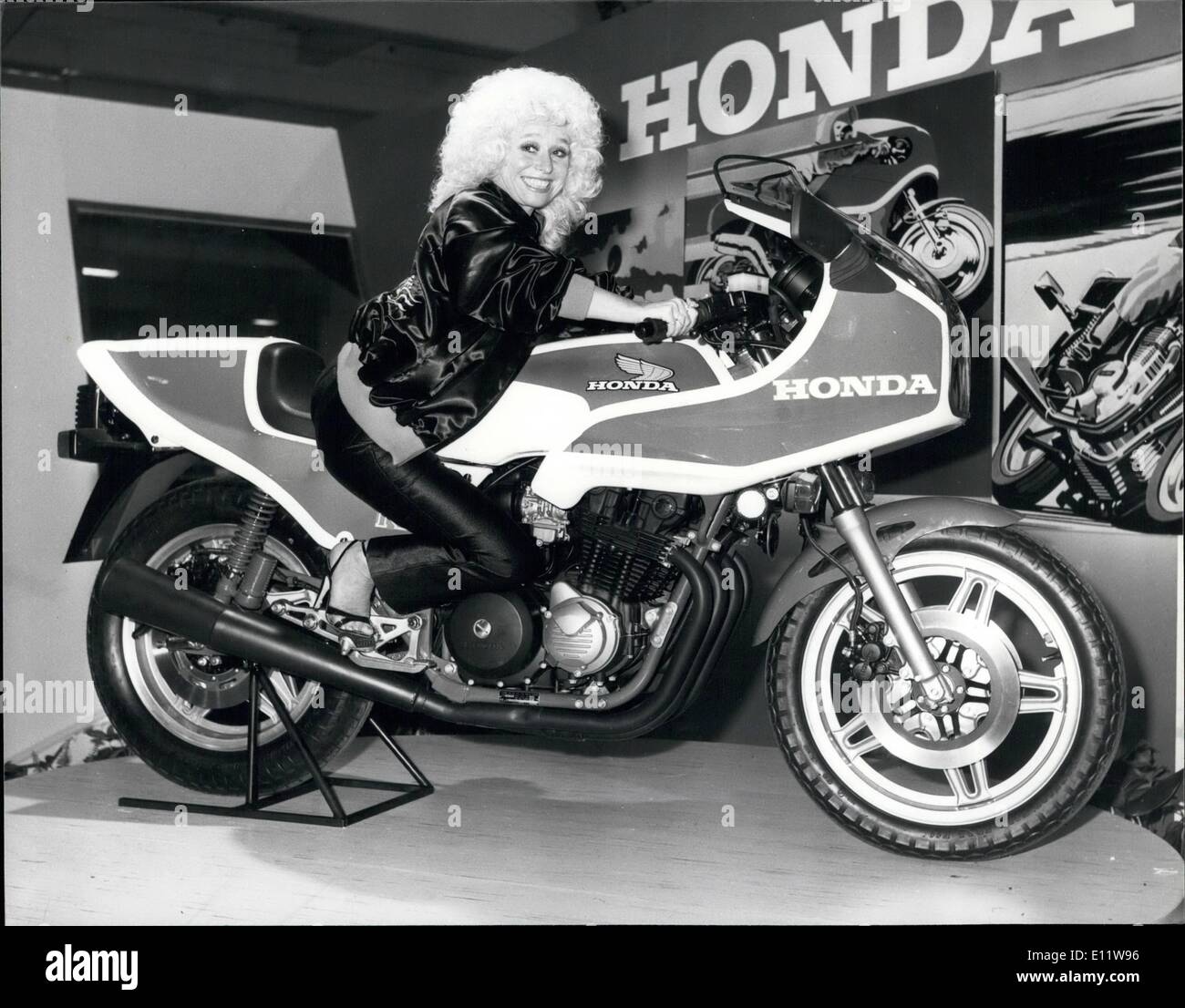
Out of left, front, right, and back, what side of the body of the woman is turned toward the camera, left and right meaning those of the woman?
right

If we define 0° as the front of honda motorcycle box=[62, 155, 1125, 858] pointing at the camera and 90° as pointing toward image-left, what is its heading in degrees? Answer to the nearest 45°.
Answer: approximately 270°
